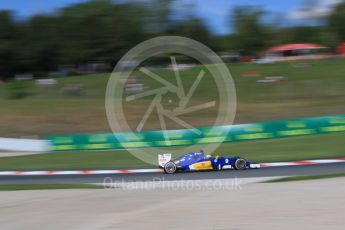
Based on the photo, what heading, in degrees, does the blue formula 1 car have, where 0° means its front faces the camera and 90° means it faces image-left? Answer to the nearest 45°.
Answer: approximately 270°

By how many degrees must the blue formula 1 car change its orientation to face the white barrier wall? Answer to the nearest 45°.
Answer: approximately 135° to its left
